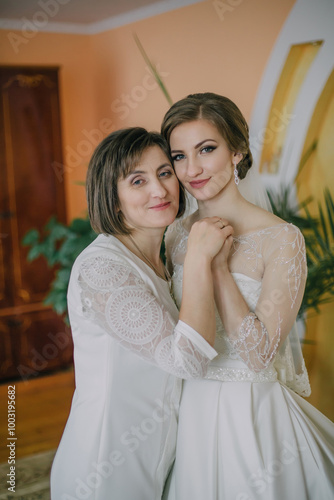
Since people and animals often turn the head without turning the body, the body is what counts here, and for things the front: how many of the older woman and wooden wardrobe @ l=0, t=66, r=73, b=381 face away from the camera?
0

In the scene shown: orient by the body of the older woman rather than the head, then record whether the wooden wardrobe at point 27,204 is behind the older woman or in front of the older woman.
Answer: behind

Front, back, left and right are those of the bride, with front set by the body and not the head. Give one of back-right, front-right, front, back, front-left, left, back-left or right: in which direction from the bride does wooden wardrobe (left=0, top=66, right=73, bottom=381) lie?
right

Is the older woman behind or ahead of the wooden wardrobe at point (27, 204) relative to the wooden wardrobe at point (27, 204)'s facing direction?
ahead

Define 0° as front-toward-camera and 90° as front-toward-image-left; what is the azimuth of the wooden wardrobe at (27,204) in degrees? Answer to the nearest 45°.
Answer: approximately 315°

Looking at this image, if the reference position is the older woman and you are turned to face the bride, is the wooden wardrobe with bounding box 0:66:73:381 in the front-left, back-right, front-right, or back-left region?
back-left

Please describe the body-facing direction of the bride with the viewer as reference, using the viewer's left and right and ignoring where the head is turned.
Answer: facing the viewer and to the left of the viewer

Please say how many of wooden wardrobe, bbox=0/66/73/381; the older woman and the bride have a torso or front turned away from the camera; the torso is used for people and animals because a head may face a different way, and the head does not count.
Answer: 0
